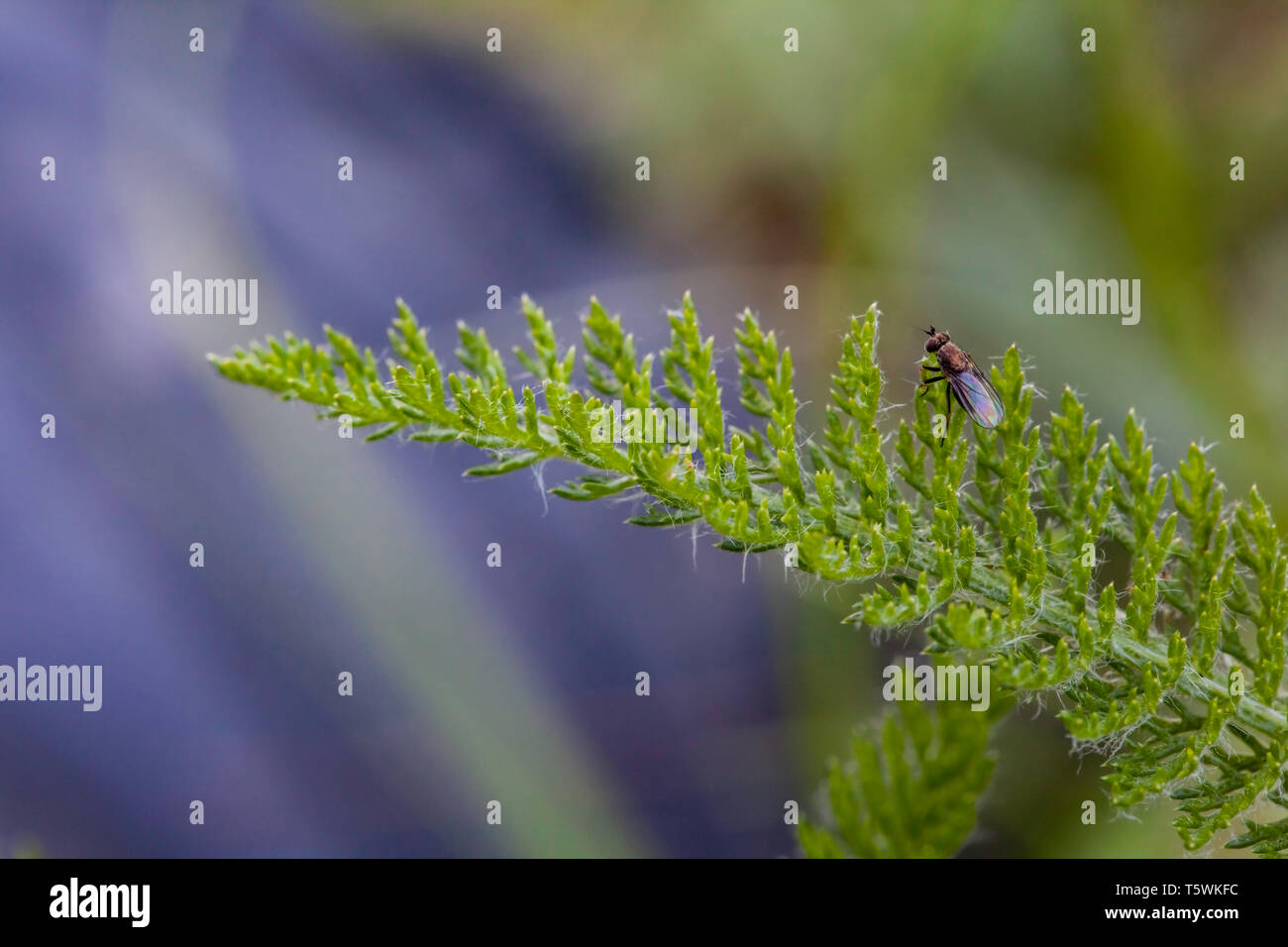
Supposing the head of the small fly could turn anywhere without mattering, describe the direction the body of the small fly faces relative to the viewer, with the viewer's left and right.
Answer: facing away from the viewer and to the left of the viewer
